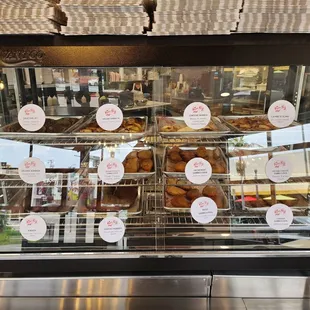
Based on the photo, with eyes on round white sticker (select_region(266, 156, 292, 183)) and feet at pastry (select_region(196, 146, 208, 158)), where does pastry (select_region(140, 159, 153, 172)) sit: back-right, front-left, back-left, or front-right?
back-right

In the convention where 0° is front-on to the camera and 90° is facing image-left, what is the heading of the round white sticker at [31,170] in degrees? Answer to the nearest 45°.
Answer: approximately 0°

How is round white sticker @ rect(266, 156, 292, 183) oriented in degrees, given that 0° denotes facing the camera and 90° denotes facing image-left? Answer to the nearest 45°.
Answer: approximately 0°

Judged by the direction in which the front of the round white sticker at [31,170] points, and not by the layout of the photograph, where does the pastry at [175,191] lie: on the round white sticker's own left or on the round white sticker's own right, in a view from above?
on the round white sticker's own left
